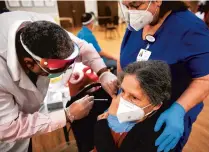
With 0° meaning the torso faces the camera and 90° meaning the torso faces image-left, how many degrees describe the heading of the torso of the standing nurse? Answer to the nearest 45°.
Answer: approximately 45°

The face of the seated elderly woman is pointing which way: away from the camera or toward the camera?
toward the camera

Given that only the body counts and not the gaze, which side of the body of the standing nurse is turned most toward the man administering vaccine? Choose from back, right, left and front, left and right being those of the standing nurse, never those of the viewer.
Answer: front

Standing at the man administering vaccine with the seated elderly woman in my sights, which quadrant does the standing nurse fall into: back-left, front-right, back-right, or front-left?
front-left

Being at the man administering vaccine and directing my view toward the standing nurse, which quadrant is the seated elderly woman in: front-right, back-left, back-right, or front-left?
front-right
